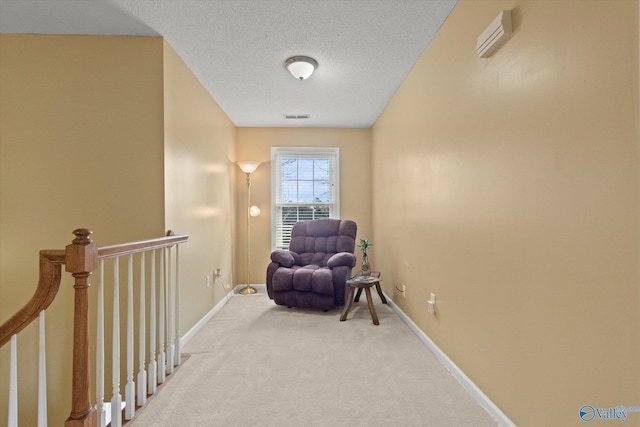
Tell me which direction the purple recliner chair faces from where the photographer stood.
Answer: facing the viewer and to the left of the viewer

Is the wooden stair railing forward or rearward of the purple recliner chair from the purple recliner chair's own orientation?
forward

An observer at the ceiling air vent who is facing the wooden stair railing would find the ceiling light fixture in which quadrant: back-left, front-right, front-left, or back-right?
front-left

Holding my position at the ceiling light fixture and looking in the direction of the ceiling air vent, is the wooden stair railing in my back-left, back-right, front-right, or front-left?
back-left

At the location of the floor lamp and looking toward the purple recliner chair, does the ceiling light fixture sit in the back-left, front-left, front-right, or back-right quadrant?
front-right

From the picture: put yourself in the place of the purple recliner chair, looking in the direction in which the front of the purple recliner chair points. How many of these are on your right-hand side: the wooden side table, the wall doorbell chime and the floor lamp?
1

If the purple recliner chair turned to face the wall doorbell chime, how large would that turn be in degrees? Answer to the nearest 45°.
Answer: approximately 45° to its left

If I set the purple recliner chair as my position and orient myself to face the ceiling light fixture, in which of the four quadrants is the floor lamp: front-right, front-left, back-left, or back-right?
back-right

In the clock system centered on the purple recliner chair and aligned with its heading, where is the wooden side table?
The wooden side table is roughly at 9 o'clock from the purple recliner chair.

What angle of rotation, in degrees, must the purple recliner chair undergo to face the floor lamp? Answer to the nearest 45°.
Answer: approximately 90° to its right

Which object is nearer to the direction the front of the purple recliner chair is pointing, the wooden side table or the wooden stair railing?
the wooden stair railing
